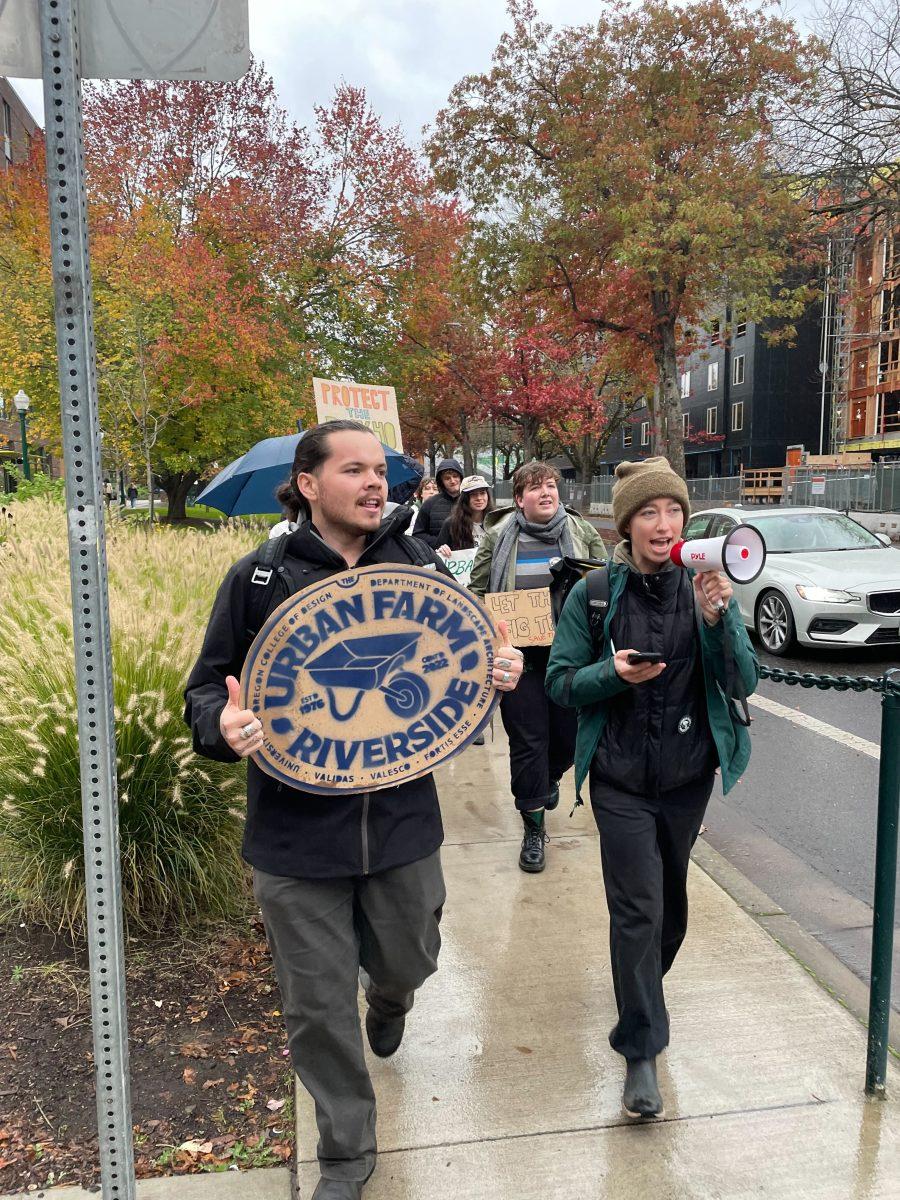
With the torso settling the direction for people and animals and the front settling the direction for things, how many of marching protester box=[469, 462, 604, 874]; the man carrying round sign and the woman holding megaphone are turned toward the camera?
3

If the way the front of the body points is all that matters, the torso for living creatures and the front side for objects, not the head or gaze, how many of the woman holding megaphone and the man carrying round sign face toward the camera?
2

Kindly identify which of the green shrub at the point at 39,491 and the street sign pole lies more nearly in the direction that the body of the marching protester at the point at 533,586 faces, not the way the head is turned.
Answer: the street sign pole

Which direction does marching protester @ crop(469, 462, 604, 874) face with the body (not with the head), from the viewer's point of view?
toward the camera

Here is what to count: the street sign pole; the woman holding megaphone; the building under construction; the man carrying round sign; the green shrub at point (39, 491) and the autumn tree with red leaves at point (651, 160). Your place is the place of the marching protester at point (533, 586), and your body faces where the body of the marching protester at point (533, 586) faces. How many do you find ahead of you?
3

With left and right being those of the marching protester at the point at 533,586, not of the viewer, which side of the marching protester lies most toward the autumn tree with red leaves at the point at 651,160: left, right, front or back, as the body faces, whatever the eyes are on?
back

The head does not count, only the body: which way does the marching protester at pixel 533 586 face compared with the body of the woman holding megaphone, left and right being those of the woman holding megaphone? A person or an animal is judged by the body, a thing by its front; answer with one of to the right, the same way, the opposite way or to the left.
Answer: the same way

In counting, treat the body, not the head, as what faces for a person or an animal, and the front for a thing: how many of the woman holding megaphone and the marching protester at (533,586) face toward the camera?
2

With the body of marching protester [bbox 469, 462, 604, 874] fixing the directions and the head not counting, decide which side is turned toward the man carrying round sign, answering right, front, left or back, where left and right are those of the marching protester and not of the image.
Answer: front

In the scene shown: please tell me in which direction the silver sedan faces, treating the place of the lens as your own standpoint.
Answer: facing the viewer and to the right of the viewer

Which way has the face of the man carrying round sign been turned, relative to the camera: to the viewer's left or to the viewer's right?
to the viewer's right

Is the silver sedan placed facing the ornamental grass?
no

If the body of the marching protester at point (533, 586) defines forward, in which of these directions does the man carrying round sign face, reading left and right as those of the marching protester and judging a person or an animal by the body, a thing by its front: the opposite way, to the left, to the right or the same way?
the same way

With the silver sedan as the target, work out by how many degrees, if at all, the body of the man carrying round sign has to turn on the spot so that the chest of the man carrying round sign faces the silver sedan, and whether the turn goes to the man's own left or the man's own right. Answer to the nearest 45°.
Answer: approximately 135° to the man's own left

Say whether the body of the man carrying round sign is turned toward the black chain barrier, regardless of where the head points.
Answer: no

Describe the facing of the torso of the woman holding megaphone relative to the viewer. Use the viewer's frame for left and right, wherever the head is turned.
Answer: facing the viewer
